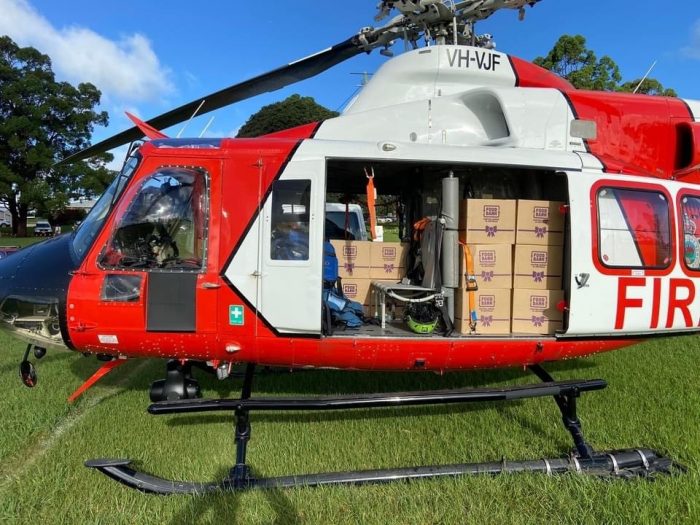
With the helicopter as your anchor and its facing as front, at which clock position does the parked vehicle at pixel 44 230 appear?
The parked vehicle is roughly at 2 o'clock from the helicopter.

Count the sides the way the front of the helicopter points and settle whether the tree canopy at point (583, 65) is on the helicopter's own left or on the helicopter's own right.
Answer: on the helicopter's own right

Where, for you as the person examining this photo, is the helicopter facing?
facing to the left of the viewer

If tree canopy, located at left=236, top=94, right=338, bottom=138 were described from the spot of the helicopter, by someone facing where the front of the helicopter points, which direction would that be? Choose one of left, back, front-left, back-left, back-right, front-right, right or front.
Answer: right

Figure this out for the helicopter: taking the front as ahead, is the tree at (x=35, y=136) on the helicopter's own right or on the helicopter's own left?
on the helicopter's own right

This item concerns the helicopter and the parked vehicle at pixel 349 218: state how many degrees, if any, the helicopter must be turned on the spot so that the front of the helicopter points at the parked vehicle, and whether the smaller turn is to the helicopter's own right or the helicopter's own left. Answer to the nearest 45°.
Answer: approximately 90° to the helicopter's own right

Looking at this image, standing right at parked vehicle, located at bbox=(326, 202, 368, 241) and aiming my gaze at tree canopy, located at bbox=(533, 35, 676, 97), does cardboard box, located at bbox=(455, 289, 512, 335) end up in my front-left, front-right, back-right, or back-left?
back-right
